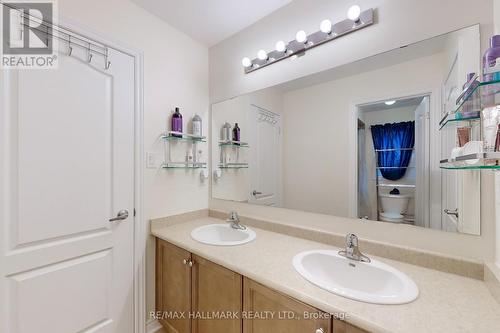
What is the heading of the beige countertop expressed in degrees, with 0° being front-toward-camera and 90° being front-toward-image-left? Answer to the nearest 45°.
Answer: approximately 45°

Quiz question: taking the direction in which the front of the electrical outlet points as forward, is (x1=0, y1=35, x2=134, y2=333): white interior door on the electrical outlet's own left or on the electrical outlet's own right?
on the electrical outlet's own right

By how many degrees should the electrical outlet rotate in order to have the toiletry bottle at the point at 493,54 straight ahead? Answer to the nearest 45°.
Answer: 0° — it already faces it

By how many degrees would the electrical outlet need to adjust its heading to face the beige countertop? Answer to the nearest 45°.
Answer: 0° — it already faces it

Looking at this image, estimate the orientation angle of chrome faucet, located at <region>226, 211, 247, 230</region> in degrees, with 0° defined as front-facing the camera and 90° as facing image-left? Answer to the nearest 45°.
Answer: approximately 45°

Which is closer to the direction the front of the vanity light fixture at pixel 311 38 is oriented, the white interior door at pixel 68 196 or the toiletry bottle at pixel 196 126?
the white interior door
